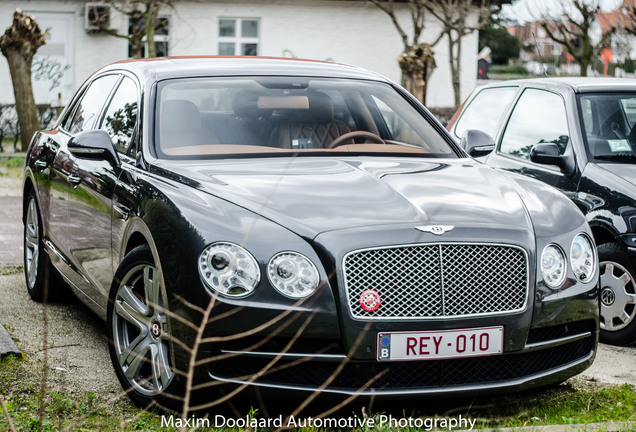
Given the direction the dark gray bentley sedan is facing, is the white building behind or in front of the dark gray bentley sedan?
behind

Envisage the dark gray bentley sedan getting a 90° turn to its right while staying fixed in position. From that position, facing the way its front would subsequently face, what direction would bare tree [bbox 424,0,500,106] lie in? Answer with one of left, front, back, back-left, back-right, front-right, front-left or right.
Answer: back-right

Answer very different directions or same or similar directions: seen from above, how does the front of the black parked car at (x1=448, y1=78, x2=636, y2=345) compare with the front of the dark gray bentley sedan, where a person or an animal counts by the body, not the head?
same or similar directions

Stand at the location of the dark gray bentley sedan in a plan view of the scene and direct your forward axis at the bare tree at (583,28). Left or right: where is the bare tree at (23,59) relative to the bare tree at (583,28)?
left

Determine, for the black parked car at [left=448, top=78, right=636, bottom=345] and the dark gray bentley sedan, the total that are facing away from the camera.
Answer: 0

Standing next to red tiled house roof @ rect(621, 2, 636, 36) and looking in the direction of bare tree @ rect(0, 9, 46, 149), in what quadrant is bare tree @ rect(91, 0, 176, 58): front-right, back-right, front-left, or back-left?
front-right

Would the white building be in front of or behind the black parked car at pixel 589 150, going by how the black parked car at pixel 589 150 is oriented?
behind

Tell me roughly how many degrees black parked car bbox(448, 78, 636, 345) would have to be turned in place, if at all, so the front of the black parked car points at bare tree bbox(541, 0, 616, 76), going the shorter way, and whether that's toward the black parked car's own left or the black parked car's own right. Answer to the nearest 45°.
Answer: approximately 135° to the black parked car's own left

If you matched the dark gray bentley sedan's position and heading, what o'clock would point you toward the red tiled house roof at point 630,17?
The red tiled house roof is roughly at 8 o'clock from the dark gray bentley sedan.

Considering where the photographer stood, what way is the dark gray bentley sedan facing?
facing the viewer and to the right of the viewer
